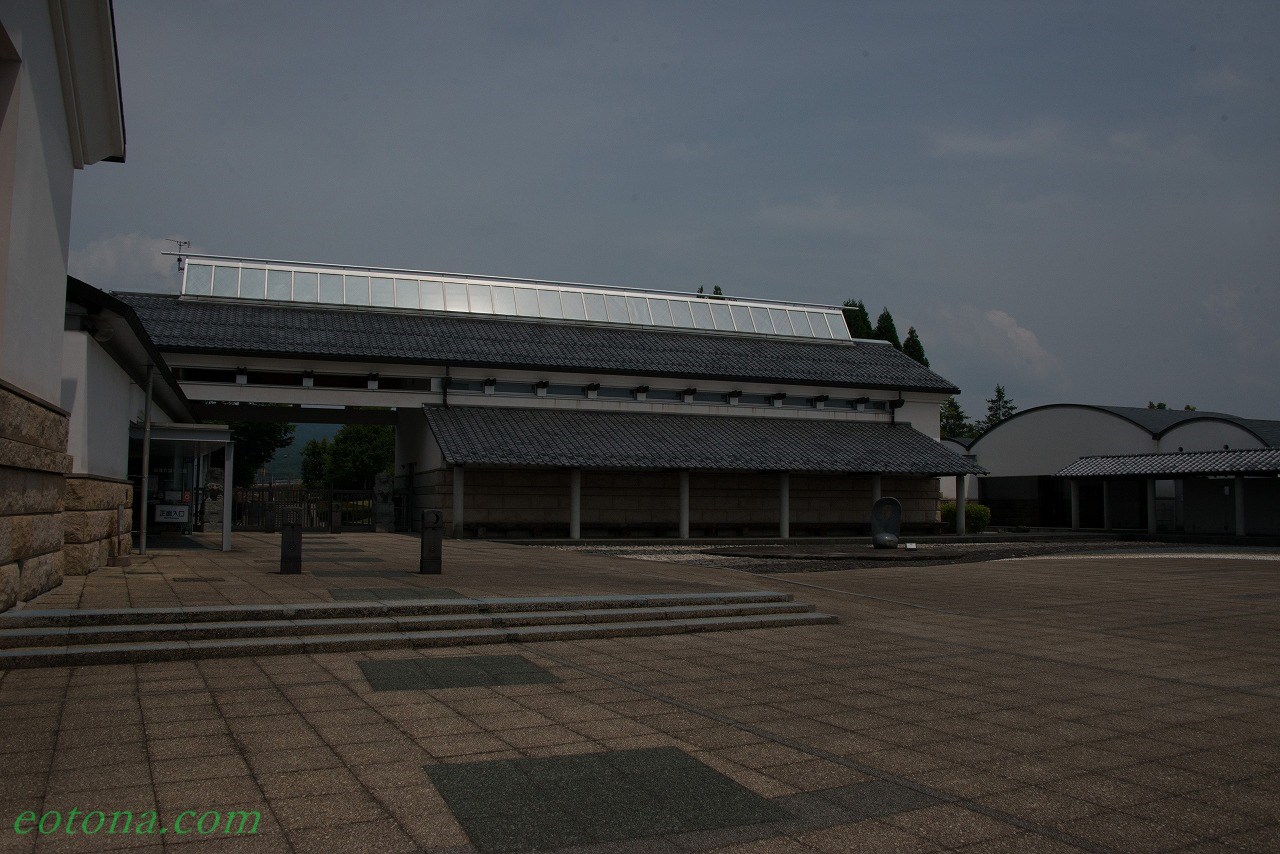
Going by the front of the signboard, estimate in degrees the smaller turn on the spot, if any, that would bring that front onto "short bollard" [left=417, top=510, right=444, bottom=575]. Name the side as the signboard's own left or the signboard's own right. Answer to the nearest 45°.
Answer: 0° — it already faces it

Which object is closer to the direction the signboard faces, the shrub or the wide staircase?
the wide staircase

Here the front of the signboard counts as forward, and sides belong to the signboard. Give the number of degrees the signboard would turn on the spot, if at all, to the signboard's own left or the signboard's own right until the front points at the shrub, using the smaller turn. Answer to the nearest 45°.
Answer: approximately 90° to the signboard's own left

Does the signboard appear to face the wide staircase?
yes

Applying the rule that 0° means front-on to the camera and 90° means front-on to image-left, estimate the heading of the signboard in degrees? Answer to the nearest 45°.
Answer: approximately 0°

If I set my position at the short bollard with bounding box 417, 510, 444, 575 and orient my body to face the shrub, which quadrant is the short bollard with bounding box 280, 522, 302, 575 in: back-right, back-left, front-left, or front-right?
back-left

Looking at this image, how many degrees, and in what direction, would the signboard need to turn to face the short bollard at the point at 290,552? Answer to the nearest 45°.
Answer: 0° — it already faces it
